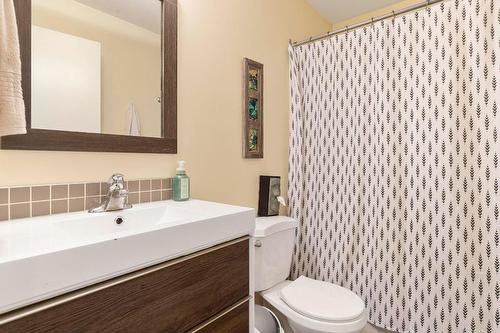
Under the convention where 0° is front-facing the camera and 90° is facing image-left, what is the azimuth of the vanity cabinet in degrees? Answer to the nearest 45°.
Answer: approximately 315°

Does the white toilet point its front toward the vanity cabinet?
no

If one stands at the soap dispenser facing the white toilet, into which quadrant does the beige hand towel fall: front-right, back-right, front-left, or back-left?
back-right

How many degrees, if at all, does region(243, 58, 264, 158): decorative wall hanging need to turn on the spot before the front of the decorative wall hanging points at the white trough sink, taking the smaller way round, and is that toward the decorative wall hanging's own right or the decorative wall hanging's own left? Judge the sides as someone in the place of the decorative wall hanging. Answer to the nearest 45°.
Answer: approximately 45° to the decorative wall hanging's own right

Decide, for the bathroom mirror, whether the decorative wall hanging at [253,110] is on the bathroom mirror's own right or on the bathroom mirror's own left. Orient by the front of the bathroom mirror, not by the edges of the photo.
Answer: on the bathroom mirror's own left

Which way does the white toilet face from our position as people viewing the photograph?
facing the viewer and to the right of the viewer

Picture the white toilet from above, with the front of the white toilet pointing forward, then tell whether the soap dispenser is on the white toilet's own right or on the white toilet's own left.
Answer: on the white toilet's own right

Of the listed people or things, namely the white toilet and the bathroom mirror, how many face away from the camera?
0

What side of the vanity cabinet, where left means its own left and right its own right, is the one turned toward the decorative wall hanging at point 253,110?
left

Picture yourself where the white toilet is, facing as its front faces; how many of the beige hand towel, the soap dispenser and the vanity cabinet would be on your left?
0

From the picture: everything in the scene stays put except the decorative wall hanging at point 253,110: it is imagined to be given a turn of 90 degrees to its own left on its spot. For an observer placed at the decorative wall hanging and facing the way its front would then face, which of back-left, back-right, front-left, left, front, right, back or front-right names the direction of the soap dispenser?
back

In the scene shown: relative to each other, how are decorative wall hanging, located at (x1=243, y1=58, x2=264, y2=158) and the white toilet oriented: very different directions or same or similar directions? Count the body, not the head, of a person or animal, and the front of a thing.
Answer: same or similar directions

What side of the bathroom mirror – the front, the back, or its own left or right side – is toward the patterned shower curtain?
left

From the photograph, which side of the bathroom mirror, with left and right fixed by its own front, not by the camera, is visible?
front

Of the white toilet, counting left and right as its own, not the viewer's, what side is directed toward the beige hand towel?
right
